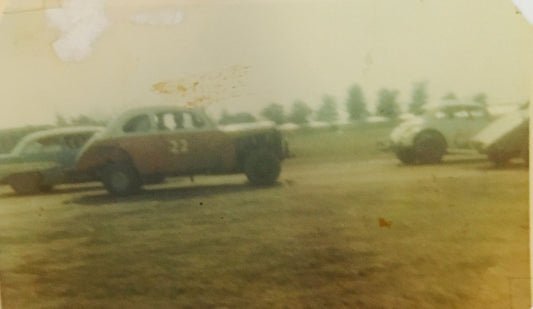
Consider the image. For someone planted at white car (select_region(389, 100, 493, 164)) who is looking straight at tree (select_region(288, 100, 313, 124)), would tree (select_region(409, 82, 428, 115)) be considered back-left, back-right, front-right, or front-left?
front-right

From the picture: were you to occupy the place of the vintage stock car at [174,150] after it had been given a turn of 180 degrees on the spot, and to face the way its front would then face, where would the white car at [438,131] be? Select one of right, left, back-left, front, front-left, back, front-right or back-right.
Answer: back

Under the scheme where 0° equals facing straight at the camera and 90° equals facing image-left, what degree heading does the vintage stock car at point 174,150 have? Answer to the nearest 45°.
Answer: approximately 270°
